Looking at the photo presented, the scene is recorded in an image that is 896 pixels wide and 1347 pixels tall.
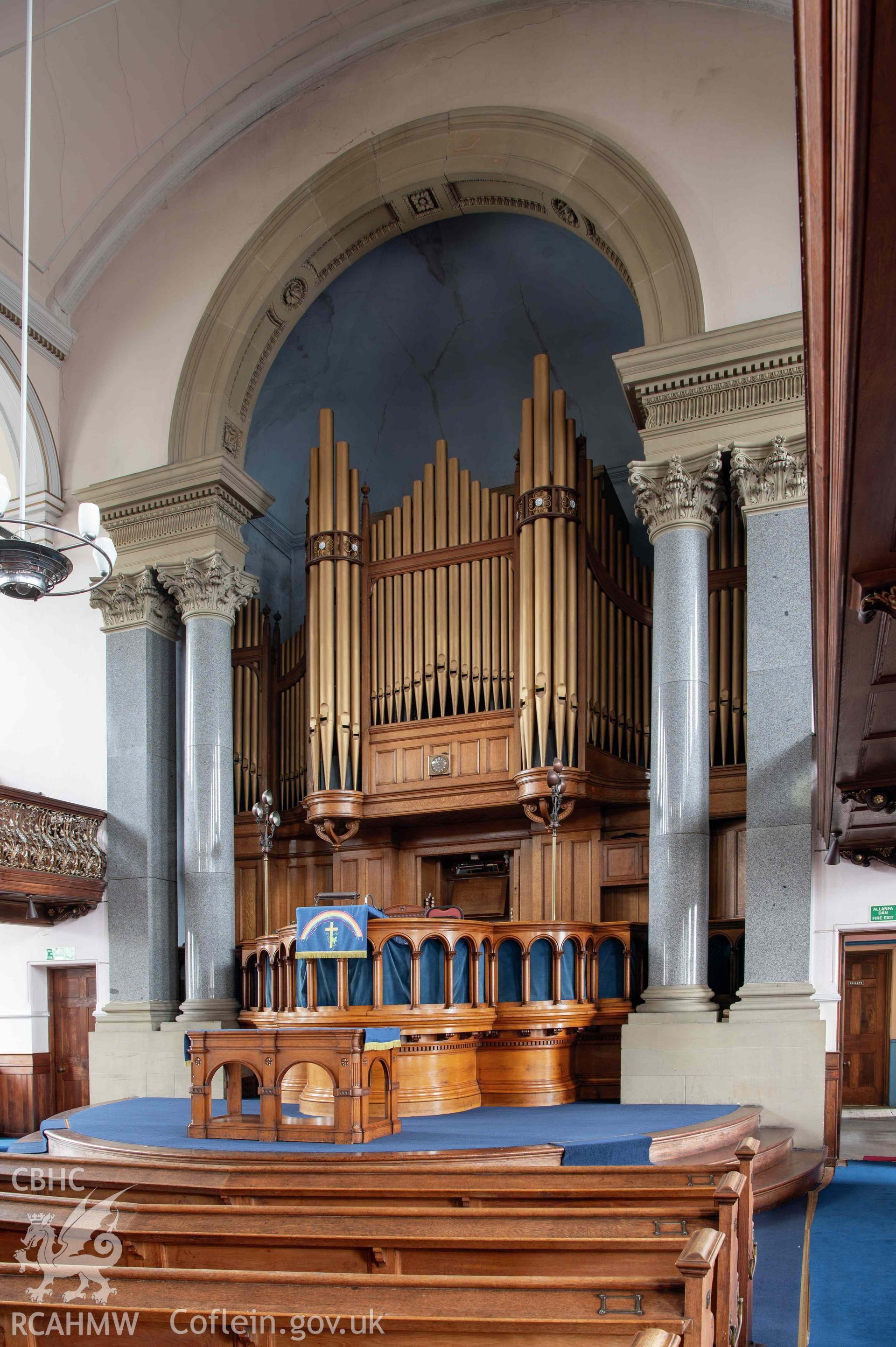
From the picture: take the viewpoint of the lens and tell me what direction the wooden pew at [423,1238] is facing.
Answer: facing away from the viewer

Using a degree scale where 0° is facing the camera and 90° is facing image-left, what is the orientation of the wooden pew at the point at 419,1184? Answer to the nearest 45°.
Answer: approximately 180°

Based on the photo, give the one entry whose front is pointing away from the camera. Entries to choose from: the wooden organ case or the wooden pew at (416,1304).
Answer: the wooden pew

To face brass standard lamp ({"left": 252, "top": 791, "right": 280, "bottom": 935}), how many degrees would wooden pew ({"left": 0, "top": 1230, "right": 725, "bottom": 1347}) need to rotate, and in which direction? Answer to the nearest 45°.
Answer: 0° — it already faces it

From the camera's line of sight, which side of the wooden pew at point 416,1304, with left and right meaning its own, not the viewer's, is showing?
back

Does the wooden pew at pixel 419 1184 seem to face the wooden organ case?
yes
